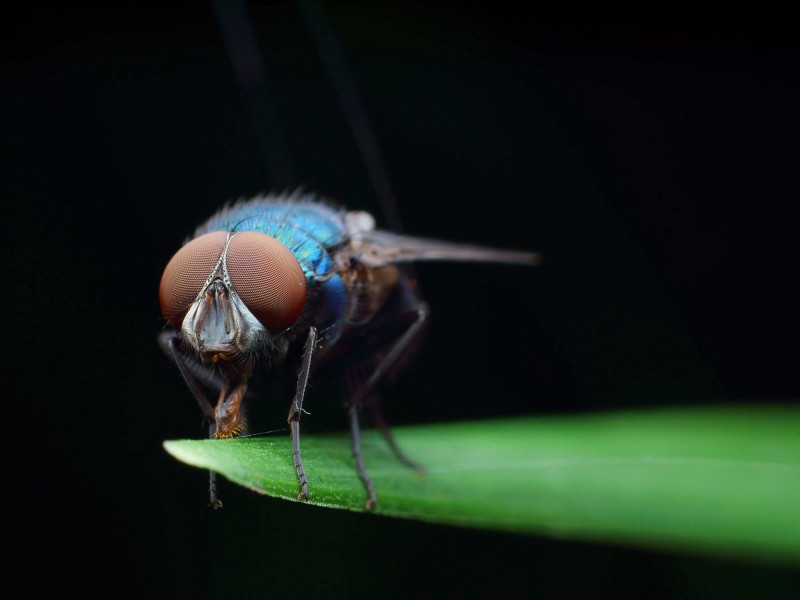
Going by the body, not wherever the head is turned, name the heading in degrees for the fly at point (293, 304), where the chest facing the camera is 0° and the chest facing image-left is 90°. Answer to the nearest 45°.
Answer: approximately 45°
